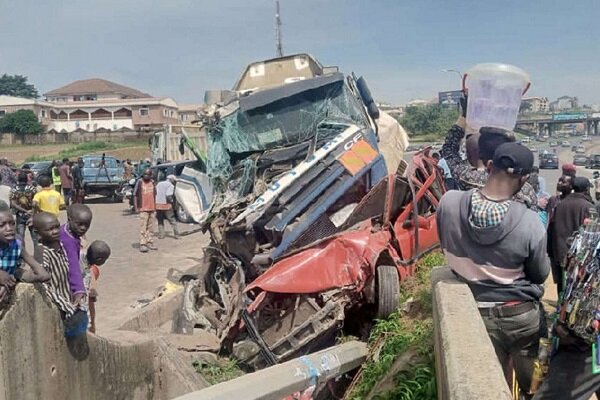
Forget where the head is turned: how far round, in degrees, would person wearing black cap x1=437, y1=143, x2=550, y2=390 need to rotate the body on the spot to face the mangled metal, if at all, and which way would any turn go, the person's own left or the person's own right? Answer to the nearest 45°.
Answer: approximately 45° to the person's own left

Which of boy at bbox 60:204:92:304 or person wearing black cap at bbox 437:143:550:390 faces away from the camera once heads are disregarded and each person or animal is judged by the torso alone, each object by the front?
the person wearing black cap

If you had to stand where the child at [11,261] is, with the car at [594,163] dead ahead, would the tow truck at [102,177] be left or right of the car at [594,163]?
left

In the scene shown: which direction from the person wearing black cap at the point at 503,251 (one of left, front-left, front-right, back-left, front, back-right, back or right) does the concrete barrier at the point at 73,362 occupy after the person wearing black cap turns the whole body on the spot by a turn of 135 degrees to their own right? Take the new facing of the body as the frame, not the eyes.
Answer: back-right

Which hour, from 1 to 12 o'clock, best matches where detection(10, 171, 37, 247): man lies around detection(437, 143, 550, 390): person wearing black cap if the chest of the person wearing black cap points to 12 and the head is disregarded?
The man is roughly at 10 o'clock from the person wearing black cap.

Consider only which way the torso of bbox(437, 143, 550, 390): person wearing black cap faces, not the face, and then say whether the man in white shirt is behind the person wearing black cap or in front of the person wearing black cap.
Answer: in front

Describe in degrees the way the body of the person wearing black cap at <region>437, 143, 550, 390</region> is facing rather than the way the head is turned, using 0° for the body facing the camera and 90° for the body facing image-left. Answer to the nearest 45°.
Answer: approximately 180°

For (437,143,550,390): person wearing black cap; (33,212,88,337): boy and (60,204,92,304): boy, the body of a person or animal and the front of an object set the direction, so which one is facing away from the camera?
the person wearing black cap

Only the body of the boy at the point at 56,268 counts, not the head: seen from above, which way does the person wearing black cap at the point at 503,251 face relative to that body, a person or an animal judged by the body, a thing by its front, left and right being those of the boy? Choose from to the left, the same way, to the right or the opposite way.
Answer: to the left

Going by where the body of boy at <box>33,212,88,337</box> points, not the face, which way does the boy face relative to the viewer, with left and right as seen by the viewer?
facing the viewer and to the right of the viewer

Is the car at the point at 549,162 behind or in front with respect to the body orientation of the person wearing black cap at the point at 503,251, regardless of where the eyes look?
in front

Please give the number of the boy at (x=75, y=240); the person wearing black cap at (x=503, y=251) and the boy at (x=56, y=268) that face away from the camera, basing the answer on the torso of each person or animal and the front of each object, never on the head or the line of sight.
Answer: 1

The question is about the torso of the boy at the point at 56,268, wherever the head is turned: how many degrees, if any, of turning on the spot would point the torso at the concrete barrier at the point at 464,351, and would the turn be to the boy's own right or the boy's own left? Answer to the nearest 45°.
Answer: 0° — they already face it
